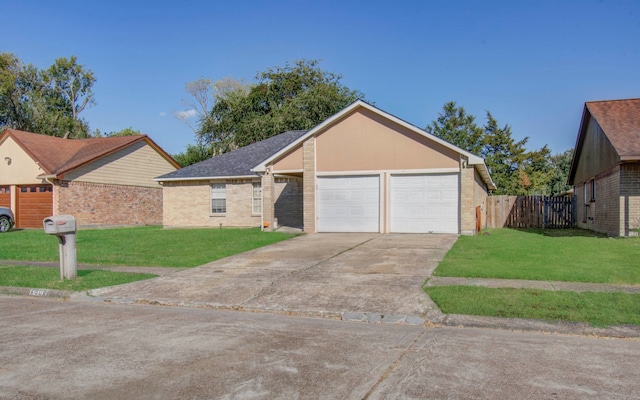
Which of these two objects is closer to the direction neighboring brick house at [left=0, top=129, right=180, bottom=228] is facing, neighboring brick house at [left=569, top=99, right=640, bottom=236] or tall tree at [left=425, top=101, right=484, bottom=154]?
the neighboring brick house

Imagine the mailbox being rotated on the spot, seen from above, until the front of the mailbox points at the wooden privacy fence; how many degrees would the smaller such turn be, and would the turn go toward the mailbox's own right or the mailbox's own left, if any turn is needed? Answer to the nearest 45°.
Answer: approximately 135° to the mailbox's own left

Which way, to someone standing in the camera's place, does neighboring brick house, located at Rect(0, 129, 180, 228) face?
facing the viewer and to the left of the viewer

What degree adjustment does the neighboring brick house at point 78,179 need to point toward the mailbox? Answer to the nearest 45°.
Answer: approximately 45° to its left

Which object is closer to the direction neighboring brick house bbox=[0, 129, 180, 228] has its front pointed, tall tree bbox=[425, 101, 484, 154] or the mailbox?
the mailbox

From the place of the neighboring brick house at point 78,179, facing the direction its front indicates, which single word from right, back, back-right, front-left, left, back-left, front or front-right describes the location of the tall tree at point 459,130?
back-left

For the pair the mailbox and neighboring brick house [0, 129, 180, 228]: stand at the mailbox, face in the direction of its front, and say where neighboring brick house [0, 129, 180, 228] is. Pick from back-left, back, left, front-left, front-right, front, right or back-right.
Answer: back-right

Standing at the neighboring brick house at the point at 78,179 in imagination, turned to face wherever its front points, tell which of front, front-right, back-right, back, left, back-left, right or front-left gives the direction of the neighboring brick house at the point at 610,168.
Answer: left

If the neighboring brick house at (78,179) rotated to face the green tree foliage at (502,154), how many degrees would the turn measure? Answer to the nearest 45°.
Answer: approximately 135° to its left

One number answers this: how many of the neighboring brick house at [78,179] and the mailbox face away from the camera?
0

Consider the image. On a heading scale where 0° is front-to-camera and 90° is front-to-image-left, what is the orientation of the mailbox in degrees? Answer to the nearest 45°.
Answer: approximately 45°

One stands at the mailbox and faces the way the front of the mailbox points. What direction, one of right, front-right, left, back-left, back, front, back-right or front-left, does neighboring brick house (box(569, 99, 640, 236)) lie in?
back-left
